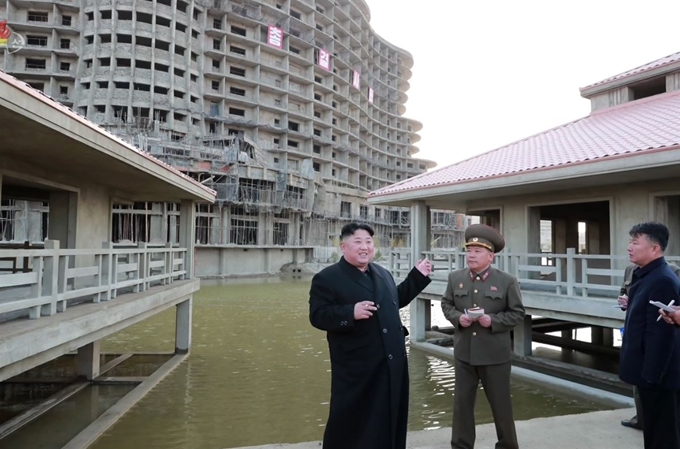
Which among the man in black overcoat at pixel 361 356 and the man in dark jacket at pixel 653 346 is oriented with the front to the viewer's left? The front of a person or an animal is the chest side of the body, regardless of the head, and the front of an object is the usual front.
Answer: the man in dark jacket

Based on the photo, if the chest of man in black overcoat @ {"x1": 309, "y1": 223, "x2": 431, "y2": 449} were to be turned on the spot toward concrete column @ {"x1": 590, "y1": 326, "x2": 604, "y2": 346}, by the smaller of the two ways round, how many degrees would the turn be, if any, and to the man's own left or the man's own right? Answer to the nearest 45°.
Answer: approximately 90° to the man's own left

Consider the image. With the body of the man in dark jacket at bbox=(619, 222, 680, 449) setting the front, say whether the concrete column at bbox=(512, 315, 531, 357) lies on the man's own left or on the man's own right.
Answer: on the man's own right

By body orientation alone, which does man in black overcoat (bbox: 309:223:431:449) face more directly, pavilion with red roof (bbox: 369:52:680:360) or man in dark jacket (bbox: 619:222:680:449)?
the man in dark jacket

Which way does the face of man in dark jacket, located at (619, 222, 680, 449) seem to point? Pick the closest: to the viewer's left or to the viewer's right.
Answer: to the viewer's left

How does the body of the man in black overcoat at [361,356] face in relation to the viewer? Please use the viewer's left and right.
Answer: facing the viewer and to the right of the viewer

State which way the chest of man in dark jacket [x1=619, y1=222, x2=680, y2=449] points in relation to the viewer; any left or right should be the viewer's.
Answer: facing to the left of the viewer

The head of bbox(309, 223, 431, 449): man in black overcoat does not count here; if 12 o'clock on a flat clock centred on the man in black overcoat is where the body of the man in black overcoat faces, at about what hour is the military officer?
The military officer is roughly at 9 o'clock from the man in black overcoat.

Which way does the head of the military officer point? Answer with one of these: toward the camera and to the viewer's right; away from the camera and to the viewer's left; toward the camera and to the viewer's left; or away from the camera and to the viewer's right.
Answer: toward the camera and to the viewer's left

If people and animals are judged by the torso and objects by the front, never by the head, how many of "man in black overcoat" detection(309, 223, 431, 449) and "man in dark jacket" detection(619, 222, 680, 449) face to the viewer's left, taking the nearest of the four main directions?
1

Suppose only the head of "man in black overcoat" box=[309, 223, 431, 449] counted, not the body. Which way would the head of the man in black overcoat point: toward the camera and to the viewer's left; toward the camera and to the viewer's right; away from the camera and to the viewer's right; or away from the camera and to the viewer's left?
toward the camera and to the viewer's right

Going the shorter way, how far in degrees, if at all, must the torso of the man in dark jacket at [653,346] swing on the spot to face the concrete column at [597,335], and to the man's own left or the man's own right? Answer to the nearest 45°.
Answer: approximately 90° to the man's own right
